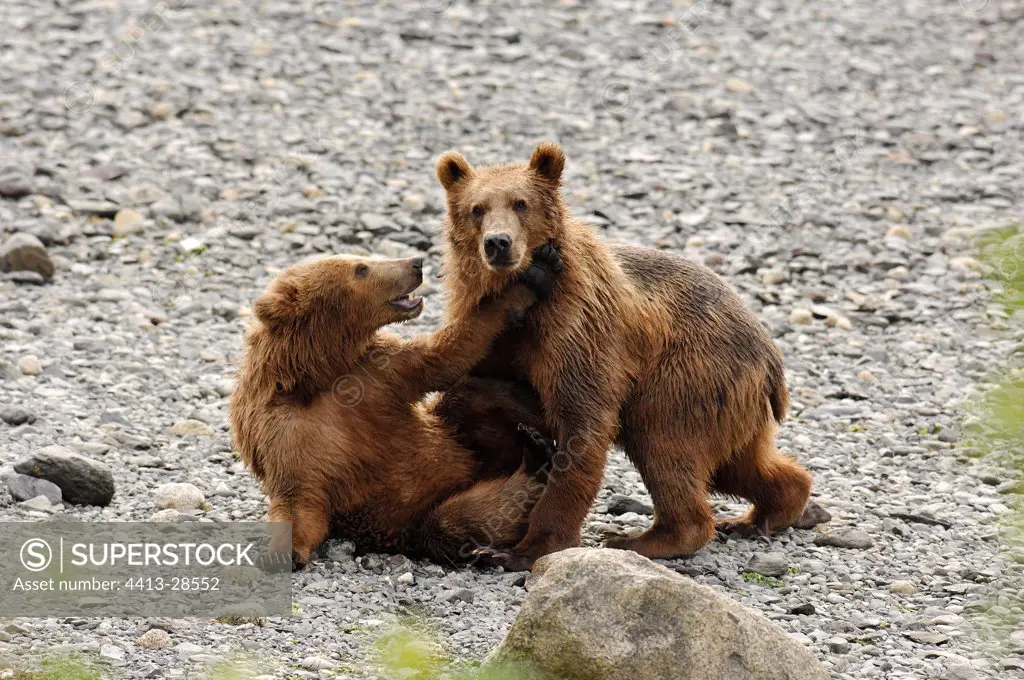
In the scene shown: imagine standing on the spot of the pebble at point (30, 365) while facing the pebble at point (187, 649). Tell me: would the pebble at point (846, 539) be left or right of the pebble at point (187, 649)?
left

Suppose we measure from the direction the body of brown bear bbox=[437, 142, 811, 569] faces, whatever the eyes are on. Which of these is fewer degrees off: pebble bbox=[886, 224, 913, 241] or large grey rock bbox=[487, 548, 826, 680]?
the large grey rock

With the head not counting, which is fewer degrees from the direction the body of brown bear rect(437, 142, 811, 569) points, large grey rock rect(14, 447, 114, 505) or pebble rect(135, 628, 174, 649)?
the pebble

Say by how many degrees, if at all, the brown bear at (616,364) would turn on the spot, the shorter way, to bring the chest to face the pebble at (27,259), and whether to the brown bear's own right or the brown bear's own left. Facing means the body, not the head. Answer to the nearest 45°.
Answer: approximately 90° to the brown bear's own right

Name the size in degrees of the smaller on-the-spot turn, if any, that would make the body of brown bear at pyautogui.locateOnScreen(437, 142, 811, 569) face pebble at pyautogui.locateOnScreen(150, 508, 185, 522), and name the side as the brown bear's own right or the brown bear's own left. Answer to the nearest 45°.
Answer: approximately 45° to the brown bear's own right

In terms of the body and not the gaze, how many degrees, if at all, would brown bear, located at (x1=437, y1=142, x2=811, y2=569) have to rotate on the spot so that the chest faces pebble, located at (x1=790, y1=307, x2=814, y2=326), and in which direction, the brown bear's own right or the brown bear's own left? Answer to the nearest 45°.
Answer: approximately 135° to the brown bear's own right

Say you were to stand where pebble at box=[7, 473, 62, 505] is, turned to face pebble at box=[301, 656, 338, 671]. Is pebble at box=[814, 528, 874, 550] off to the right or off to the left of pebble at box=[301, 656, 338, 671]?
left

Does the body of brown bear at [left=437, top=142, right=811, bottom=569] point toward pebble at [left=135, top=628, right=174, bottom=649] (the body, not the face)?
yes

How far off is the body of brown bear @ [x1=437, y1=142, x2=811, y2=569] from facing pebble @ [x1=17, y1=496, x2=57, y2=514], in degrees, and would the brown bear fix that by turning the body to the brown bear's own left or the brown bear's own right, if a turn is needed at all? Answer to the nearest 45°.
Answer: approximately 45° to the brown bear's own right

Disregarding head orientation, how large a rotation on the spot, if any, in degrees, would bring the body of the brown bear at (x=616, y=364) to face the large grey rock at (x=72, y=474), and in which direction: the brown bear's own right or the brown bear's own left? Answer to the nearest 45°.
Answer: approximately 45° to the brown bear's own right

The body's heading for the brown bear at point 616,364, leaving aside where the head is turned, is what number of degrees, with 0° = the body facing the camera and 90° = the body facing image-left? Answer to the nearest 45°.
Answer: approximately 45°
